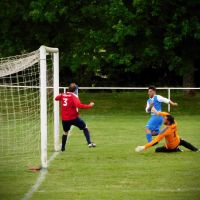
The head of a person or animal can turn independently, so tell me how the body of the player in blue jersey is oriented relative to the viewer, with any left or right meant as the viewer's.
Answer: facing the viewer and to the left of the viewer

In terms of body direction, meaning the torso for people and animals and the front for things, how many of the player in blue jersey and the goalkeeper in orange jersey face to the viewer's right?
0

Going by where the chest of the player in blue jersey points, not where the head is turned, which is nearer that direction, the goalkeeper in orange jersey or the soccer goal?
the soccer goal

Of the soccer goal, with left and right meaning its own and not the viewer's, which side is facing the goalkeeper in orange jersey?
front

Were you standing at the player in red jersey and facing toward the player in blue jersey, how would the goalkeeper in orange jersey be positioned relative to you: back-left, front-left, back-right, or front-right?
front-right

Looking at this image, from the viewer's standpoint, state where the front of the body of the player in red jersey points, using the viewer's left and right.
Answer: facing away from the viewer and to the right of the viewer

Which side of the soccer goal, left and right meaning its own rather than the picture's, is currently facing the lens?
right

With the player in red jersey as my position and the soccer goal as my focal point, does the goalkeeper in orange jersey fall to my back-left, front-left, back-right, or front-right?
back-left

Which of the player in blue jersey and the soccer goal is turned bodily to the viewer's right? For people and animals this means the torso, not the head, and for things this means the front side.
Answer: the soccer goal

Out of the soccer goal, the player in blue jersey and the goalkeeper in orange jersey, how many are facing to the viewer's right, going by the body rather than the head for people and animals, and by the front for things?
1

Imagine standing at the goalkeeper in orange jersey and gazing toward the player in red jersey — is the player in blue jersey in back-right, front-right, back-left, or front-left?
front-right

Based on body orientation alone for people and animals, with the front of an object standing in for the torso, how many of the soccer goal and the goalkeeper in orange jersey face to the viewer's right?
1
